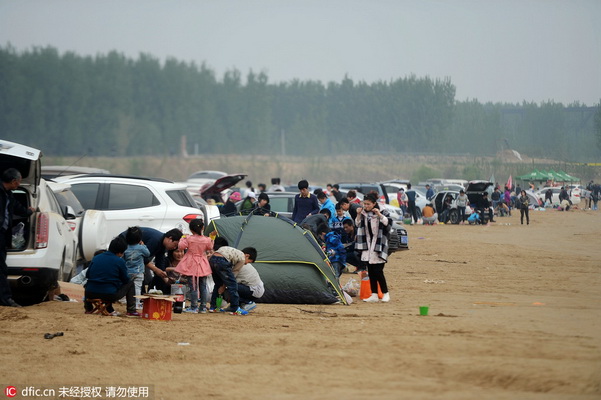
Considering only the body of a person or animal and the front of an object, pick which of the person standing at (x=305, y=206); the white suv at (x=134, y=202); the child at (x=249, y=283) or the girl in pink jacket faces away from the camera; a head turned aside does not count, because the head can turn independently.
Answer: the girl in pink jacket

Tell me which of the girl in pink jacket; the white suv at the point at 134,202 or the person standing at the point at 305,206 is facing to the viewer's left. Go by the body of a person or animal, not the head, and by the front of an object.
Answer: the white suv

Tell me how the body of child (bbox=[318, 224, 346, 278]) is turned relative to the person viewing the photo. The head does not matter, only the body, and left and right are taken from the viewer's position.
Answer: facing to the left of the viewer

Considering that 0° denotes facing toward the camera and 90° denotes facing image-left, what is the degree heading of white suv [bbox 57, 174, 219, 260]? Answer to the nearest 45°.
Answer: approximately 90°

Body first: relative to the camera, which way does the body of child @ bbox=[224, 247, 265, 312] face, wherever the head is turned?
to the viewer's left

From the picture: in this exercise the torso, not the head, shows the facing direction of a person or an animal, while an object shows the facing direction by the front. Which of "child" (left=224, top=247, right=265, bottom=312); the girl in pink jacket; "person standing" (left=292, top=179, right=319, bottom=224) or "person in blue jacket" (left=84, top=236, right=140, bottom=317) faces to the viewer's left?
the child

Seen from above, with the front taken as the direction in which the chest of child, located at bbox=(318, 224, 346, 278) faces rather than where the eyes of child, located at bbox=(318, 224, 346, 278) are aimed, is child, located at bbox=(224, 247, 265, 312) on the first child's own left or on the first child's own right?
on the first child's own left

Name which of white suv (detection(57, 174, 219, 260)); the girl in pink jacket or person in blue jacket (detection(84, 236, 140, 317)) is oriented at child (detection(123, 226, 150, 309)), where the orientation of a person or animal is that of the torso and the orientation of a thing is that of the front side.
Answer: the person in blue jacket

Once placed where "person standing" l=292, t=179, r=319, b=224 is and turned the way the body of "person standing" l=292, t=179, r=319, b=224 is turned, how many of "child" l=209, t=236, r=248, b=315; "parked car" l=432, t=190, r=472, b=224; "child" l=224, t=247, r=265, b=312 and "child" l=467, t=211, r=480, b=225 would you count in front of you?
2

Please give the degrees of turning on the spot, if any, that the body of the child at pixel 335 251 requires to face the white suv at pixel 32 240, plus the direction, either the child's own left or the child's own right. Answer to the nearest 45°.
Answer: approximately 45° to the child's own left

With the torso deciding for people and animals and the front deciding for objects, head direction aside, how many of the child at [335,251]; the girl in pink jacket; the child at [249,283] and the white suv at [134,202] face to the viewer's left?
3

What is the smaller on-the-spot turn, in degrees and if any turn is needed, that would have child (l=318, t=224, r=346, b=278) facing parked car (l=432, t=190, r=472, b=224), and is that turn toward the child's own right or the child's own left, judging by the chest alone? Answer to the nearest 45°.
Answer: approximately 90° to the child's own right

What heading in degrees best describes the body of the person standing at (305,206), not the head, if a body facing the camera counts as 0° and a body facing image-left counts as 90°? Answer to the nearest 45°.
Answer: approximately 0°

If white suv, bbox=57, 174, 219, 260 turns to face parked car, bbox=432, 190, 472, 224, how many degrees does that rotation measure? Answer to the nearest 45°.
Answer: approximately 135° to its right
